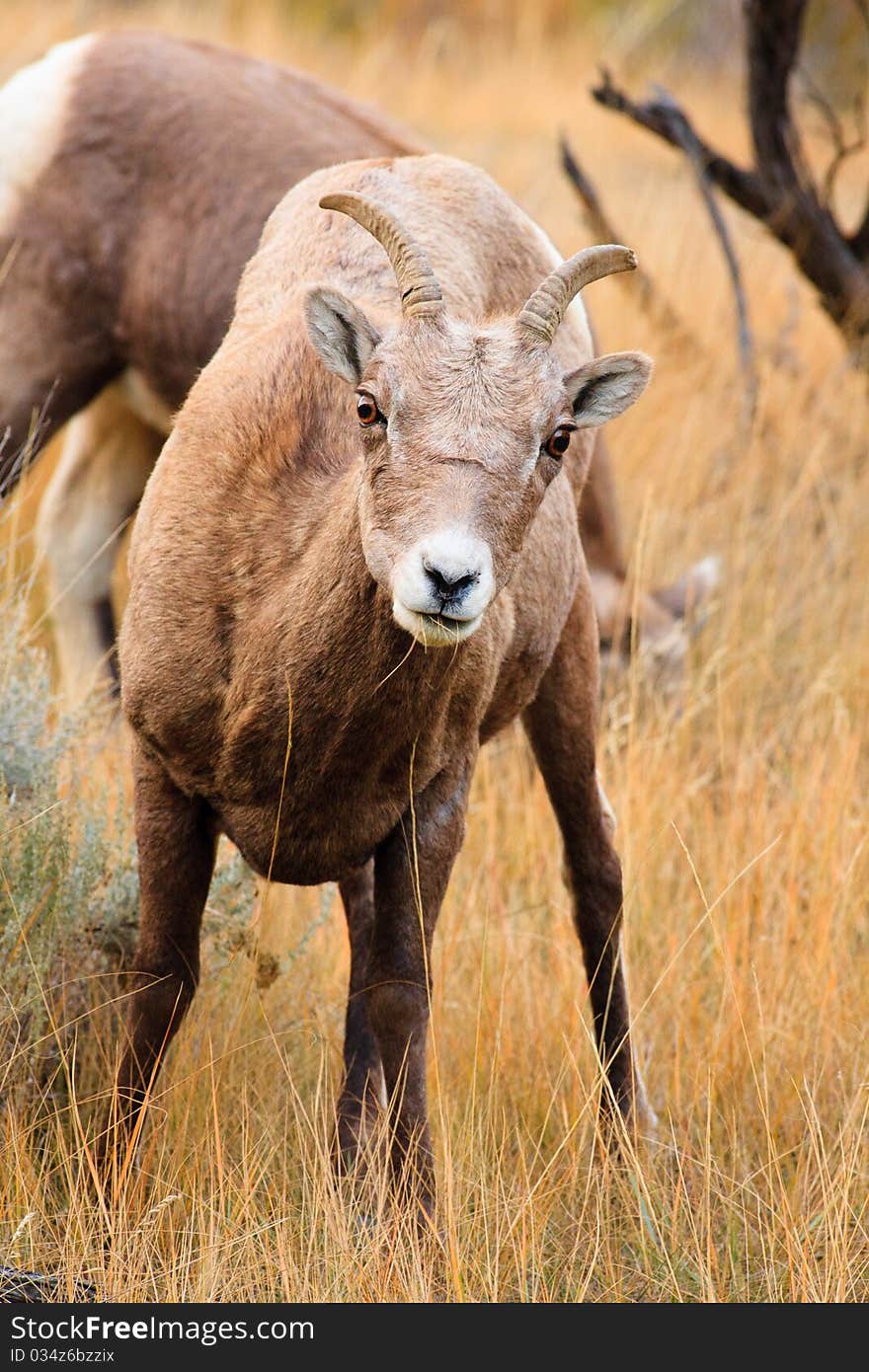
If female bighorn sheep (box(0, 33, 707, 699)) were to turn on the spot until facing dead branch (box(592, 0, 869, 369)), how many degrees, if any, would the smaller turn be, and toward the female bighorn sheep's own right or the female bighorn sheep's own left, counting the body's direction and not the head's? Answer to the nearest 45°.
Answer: approximately 45° to the female bighorn sheep's own left

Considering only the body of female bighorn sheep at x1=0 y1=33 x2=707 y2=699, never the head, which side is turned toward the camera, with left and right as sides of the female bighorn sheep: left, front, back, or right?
right

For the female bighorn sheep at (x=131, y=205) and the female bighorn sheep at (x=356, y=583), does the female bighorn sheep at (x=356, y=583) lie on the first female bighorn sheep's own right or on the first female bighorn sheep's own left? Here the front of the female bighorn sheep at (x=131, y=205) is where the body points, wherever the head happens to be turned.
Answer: on the first female bighorn sheep's own right

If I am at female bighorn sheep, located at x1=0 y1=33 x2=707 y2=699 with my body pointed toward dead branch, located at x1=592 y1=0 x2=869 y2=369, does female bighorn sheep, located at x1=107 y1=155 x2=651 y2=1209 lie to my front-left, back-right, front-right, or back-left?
back-right
